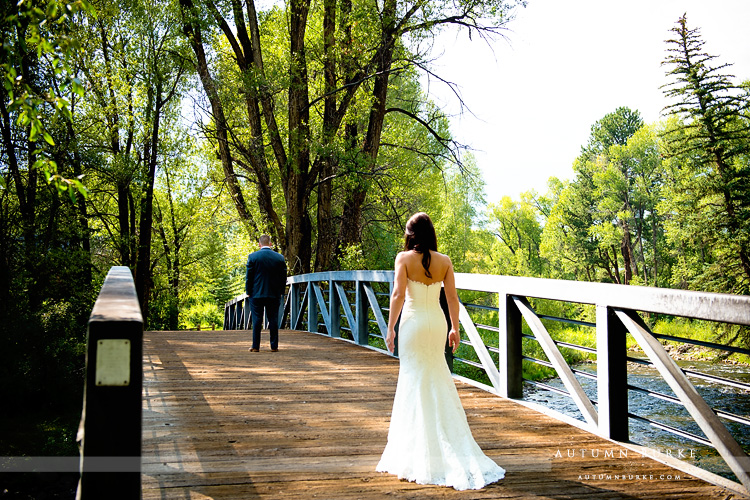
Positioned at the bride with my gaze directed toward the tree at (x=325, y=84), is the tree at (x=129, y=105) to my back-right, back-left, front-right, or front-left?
front-left

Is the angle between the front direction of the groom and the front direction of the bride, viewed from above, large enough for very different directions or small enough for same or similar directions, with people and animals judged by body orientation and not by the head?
same or similar directions

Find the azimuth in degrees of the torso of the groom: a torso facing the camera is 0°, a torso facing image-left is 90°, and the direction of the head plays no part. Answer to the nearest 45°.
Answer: approximately 180°

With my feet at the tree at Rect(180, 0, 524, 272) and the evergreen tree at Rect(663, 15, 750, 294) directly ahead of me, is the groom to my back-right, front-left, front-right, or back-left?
back-right

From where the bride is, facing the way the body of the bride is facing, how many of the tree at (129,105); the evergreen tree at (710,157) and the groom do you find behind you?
0

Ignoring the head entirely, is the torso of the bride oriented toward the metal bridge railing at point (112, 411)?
no

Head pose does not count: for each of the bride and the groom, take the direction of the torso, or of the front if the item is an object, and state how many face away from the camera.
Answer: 2

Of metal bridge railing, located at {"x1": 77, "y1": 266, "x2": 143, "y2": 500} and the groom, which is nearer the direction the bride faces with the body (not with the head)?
the groom

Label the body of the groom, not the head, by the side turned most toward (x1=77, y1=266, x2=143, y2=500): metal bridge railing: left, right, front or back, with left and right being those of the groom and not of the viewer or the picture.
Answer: back

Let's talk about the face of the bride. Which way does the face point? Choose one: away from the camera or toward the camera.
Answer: away from the camera

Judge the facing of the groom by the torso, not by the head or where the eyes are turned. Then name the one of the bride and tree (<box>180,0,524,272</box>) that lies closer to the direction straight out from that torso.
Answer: the tree

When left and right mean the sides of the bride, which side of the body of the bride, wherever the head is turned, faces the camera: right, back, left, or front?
back

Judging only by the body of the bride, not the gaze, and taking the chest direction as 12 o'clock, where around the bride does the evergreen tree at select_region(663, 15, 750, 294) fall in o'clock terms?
The evergreen tree is roughly at 1 o'clock from the bride.
